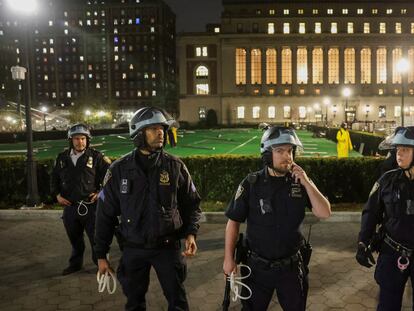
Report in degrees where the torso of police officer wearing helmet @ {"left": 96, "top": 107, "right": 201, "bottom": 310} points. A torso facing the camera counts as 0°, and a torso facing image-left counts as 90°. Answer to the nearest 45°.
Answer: approximately 0°

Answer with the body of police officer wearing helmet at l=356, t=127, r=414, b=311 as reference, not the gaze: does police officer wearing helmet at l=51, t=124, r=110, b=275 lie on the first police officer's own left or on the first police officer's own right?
on the first police officer's own right

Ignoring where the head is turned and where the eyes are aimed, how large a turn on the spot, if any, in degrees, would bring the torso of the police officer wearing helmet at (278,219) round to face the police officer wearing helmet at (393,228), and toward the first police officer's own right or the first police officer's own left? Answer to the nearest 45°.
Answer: approximately 135° to the first police officer's own left

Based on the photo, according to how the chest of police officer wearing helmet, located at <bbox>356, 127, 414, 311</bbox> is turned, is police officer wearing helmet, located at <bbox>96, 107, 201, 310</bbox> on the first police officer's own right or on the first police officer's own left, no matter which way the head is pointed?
on the first police officer's own right

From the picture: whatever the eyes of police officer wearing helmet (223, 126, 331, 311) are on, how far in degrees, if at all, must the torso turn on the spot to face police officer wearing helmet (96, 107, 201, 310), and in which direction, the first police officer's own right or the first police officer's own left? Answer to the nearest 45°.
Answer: approximately 90° to the first police officer's own right

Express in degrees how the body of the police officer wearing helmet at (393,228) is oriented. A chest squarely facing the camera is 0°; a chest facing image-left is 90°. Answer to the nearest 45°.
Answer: approximately 0°

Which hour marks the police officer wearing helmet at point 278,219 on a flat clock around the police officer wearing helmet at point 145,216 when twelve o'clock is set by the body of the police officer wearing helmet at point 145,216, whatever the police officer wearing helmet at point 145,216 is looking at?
the police officer wearing helmet at point 278,219 is roughly at 10 o'clock from the police officer wearing helmet at point 145,216.

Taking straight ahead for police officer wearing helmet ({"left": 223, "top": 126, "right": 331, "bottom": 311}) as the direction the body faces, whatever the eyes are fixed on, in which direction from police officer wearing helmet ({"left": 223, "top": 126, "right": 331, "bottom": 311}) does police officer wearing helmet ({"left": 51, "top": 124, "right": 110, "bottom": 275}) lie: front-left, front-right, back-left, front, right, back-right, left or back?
back-right
